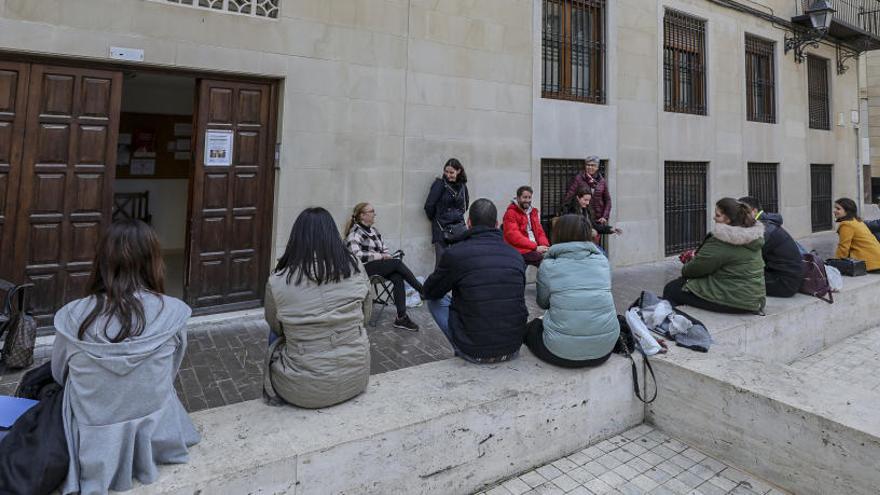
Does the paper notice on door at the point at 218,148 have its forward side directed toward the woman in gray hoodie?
yes

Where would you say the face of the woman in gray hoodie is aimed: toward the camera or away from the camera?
away from the camera

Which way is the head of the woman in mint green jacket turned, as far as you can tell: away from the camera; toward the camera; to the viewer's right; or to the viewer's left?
away from the camera

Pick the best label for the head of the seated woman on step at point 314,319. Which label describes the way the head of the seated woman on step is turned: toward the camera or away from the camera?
away from the camera

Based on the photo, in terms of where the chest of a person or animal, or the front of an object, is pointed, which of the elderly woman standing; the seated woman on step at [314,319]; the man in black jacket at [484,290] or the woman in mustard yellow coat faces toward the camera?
the elderly woman standing

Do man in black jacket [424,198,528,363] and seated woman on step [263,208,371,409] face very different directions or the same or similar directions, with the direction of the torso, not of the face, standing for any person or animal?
same or similar directions

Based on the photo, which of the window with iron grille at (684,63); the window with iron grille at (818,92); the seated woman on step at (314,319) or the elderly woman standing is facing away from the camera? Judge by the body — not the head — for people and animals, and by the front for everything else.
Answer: the seated woman on step

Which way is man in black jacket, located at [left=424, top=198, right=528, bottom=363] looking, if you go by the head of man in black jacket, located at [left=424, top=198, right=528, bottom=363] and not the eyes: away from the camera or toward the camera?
away from the camera

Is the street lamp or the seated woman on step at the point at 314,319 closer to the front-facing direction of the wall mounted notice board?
the seated woman on step

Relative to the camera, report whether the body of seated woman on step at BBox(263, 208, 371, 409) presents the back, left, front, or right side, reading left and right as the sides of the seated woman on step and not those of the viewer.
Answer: back

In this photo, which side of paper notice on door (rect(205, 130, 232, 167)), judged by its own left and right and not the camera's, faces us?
front

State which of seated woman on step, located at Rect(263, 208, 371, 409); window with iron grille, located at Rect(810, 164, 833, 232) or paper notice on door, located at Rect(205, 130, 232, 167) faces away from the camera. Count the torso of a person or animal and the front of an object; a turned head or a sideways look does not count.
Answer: the seated woman on step

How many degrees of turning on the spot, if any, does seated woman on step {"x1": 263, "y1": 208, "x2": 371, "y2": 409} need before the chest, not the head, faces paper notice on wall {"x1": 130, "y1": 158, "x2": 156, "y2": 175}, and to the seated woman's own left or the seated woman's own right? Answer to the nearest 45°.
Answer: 0° — they already face it

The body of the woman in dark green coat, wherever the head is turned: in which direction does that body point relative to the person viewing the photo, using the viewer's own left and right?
facing away from the viewer and to the left of the viewer

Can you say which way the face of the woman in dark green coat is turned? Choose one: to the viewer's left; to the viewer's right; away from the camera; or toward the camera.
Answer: to the viewer's left

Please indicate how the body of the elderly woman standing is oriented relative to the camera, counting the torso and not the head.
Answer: toward the camera
